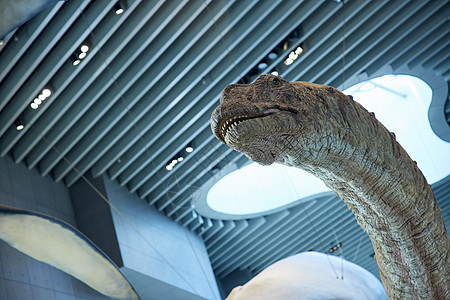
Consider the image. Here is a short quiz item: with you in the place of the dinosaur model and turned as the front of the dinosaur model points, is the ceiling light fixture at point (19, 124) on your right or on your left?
on your right

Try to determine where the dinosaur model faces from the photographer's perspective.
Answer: facing to the left of the viewer
